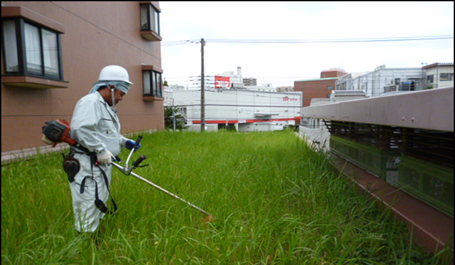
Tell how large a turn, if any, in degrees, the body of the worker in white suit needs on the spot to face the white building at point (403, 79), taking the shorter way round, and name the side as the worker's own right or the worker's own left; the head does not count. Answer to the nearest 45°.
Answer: approximately 45° to the worker's own left

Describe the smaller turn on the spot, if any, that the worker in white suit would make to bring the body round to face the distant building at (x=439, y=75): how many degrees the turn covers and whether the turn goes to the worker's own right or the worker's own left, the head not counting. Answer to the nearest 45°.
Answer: approximately 45° to the worker's own left

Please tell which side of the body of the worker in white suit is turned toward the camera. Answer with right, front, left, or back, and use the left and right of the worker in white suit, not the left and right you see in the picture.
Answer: right

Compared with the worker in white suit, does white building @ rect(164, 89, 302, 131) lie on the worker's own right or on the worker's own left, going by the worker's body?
on the worker's own left

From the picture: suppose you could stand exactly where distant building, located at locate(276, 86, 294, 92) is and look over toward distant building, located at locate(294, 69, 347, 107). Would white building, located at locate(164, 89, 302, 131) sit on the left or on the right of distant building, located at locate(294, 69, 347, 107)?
right

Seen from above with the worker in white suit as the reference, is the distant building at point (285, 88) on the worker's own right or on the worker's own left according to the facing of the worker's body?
on the worker's own left

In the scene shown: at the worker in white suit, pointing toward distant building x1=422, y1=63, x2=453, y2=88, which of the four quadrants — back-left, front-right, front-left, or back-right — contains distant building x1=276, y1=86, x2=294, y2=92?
front-left

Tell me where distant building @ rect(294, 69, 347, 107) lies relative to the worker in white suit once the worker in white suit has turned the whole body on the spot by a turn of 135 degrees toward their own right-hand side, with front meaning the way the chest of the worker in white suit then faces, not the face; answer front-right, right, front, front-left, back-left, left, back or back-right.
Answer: back
